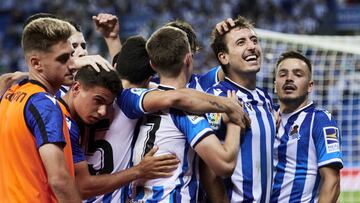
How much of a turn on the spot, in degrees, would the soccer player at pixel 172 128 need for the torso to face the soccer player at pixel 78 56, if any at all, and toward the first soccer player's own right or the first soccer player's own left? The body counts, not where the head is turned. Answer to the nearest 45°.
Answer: approximately 90° to the first soccer player's own left

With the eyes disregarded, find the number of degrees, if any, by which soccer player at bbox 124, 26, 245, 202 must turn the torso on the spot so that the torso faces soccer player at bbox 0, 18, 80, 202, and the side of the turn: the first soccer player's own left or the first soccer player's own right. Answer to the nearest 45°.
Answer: approximately 180°

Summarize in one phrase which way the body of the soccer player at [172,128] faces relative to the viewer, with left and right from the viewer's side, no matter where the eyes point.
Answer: facing away from the viewer and to the right of the viewer

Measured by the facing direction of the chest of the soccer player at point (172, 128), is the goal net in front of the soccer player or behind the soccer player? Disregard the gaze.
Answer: in front

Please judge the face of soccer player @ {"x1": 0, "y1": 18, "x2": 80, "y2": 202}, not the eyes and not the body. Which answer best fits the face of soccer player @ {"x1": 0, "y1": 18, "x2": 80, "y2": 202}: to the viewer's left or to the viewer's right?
to the viewer's right
